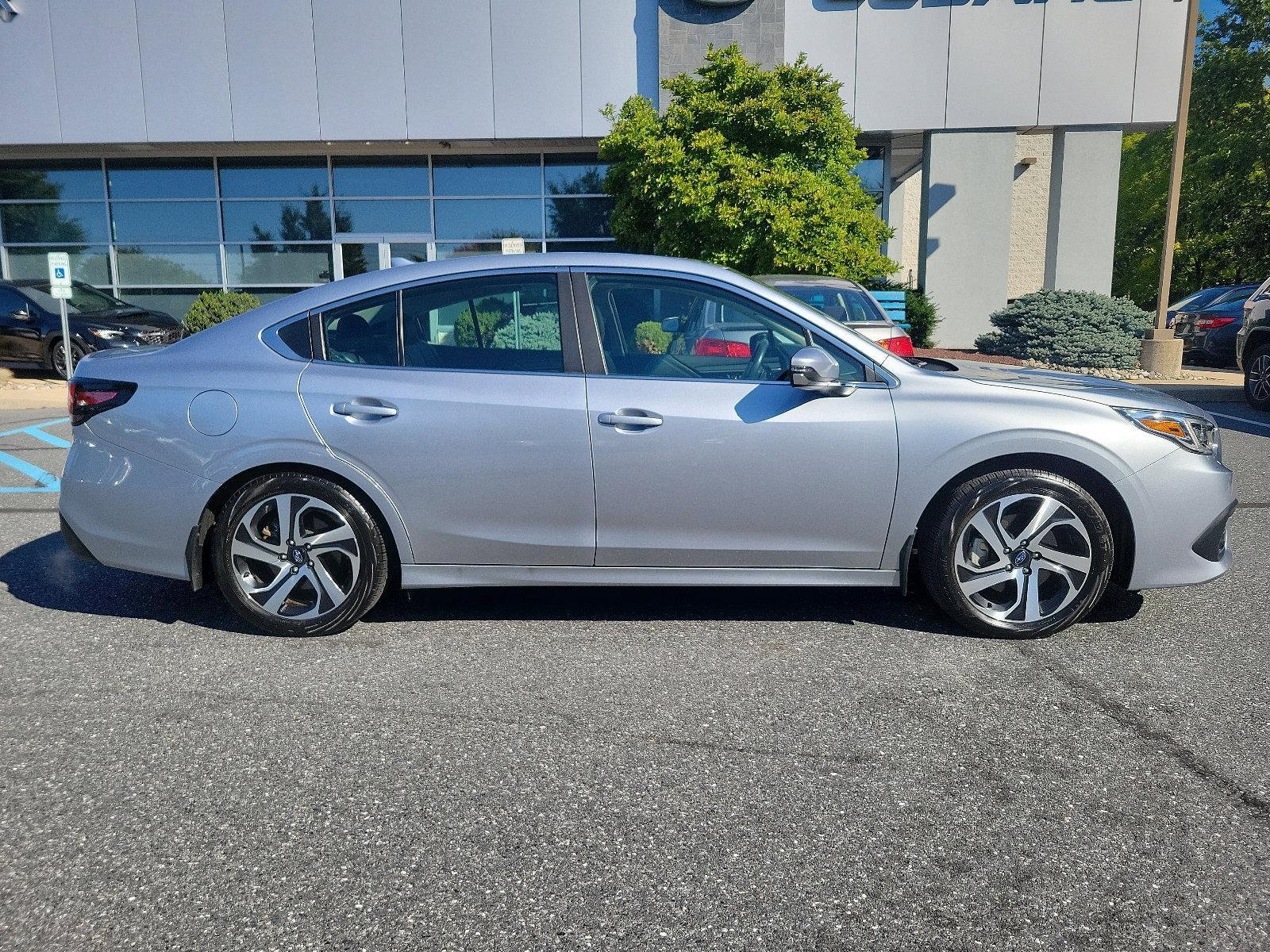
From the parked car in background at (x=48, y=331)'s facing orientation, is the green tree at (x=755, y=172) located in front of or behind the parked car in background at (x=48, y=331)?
in front

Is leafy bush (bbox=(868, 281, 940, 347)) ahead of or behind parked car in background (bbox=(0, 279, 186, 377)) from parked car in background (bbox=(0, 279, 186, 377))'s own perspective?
ahead

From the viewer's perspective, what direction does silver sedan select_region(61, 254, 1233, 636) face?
to the viewer's right

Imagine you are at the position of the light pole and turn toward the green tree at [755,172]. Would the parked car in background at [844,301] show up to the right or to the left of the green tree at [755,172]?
left

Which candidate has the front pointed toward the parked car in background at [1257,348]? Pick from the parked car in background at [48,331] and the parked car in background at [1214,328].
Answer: the parked car in background at [48,331]

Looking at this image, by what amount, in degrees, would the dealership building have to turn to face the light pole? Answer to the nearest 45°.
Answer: approximately 45° to its left

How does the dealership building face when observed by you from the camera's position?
facing the viewer

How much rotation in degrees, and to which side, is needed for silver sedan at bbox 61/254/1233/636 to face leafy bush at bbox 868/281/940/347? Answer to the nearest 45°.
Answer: approximately 90° to its left

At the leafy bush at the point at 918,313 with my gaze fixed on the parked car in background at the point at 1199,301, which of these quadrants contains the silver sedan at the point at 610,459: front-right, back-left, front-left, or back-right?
back-right

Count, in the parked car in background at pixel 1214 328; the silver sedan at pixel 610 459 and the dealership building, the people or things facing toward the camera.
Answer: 1

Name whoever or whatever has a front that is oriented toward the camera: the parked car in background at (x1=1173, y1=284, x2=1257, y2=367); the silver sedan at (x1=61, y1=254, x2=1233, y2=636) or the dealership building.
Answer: the dealership building

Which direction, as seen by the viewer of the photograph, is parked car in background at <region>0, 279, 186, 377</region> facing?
facing the viewer and to the right of the viewer

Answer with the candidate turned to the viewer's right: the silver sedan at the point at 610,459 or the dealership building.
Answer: the silver sedan

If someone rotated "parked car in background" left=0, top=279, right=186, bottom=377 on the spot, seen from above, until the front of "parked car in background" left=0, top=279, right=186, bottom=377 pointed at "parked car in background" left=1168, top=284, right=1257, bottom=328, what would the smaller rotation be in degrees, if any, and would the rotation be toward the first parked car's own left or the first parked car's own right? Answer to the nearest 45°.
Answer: approximately 45° to the first parked car's own left

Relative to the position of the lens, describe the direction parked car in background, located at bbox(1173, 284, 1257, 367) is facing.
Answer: facing away from the viewer and to the right of the viewer

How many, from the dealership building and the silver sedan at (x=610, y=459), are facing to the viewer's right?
1
